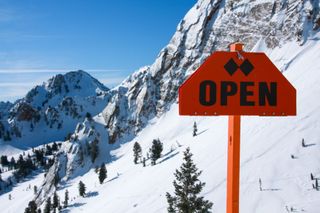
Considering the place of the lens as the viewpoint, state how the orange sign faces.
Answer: facing the viewer
